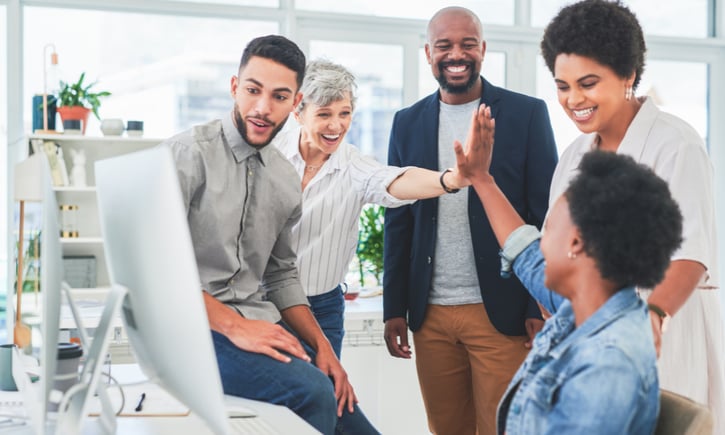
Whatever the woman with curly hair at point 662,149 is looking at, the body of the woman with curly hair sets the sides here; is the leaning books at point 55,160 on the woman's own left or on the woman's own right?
on the woman's own right

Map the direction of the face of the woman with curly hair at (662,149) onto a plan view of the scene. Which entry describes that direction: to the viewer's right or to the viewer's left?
to the viewer's left

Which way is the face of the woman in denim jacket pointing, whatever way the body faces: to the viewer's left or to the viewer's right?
to the viewer's left

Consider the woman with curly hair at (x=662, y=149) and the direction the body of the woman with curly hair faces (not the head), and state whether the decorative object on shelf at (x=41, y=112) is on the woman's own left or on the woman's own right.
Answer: on the woman's own right

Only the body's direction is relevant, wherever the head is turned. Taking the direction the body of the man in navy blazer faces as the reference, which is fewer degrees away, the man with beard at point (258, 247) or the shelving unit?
the man with beard

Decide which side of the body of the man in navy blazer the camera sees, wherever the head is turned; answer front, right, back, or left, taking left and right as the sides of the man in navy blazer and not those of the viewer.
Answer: front

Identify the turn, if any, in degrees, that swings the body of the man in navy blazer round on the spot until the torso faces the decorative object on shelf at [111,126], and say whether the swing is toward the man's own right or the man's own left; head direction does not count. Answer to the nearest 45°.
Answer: approximately 135° to the man's own right

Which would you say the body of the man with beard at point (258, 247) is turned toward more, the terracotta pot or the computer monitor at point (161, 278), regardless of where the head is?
the computer monitor

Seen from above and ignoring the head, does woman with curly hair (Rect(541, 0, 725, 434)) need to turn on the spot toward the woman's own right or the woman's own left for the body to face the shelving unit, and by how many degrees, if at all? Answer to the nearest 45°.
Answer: approximately 90° to the woman's own right

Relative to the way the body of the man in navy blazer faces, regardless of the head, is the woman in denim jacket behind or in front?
in front

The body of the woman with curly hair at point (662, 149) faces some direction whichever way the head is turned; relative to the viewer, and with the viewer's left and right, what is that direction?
facing the viewer and to the left of the viewer

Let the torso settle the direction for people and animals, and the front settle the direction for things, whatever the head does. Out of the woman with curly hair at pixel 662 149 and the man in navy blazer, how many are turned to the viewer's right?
0

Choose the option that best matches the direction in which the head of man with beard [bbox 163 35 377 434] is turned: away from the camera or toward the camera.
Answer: toward the camera
